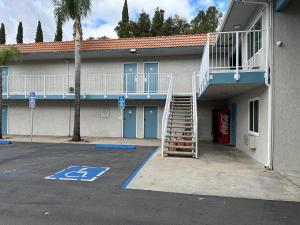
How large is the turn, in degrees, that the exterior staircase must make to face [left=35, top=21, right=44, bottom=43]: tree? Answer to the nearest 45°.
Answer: approximately 135° to its right

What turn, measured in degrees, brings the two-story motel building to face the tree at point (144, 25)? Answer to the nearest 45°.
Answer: approximately 180°

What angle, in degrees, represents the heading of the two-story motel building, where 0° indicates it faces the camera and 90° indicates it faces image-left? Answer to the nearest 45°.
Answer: approximately 0°

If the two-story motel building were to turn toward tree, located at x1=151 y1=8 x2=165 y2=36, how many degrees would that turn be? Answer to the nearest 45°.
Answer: approximately 180°

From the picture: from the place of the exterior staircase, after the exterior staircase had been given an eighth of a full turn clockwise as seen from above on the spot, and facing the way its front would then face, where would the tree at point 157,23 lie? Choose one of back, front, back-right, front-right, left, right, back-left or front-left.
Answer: back-right

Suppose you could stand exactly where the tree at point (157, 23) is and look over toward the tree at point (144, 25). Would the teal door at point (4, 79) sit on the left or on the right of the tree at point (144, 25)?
left

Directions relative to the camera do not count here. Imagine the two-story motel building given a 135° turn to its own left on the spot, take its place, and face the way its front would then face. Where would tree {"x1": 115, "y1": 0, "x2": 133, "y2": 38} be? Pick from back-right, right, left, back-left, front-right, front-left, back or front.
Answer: front-left

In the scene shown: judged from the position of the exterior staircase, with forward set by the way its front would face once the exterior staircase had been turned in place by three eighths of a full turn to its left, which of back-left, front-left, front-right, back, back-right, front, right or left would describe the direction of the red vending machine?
front

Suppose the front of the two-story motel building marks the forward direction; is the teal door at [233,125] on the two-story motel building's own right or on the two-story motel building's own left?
on the two-story motel building's own left

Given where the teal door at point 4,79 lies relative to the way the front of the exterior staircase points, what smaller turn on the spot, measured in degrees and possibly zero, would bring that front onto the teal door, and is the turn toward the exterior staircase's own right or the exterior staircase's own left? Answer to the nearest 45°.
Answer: approximately 135° to the exterior staircase's own right
